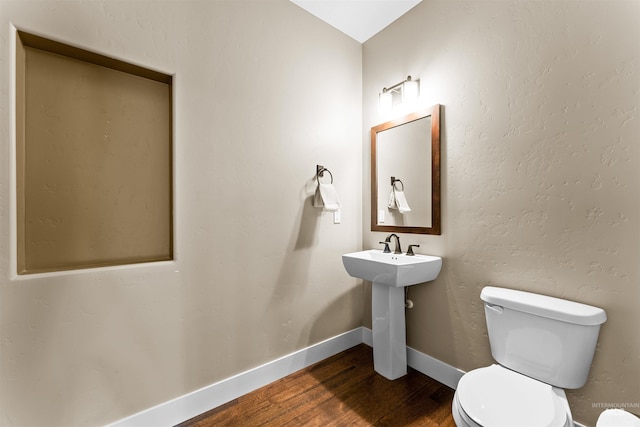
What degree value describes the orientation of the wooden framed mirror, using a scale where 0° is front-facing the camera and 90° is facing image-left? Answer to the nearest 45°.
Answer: approximately 45°

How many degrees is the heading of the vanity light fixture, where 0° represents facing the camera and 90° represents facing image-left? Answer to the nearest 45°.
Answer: approximately 45°

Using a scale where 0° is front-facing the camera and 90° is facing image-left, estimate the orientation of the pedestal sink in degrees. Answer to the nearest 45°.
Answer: approximately 45°

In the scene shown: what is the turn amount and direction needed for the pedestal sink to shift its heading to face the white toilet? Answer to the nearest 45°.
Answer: approximately 90° to its left

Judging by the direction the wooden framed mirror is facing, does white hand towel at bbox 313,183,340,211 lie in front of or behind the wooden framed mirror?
in front
